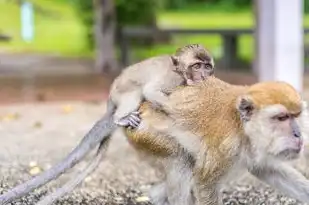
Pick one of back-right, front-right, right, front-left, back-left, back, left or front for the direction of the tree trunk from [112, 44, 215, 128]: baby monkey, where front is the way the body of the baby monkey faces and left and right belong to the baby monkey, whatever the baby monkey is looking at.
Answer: left

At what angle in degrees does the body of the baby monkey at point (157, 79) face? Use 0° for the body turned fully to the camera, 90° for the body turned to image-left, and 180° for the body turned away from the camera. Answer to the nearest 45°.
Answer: approximately 270°

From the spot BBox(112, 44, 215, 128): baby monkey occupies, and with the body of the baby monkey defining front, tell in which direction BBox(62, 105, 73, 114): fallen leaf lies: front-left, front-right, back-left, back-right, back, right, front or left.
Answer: left

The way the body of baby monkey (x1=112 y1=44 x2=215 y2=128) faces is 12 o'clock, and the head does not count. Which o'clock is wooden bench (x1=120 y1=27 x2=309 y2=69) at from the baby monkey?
The wooden bench is roughly at 9 o'clock from the baby monkey.
